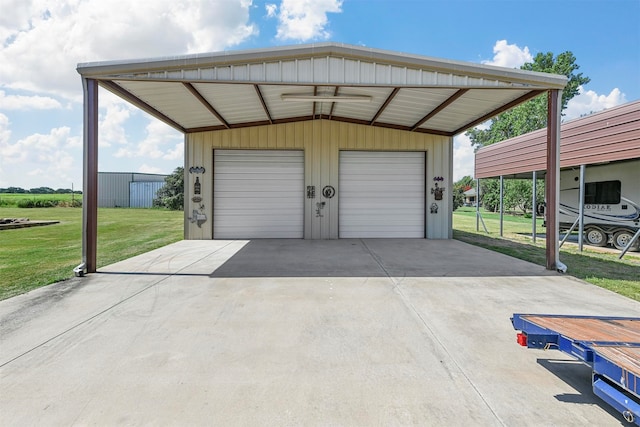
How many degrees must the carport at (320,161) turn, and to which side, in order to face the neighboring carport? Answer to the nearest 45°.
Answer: approximately 90° to its left

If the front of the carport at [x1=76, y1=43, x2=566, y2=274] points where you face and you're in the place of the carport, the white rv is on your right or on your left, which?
on your left

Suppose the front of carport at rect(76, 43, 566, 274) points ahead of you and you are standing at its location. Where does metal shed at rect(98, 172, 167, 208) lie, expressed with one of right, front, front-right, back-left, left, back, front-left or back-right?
back-right

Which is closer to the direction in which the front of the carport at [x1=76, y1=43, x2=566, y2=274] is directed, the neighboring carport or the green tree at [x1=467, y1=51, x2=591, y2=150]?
the neighboring carport

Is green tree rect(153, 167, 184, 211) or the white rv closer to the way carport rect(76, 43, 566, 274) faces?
the white rv

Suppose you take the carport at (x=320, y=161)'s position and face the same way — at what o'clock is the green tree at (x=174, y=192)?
The green tree is roughly at 5 o'clock from the carport.

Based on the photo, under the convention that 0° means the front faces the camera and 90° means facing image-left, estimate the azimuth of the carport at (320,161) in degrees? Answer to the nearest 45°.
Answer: approximately 0°

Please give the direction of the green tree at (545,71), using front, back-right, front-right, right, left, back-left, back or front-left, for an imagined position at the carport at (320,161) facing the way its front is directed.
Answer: back-left
